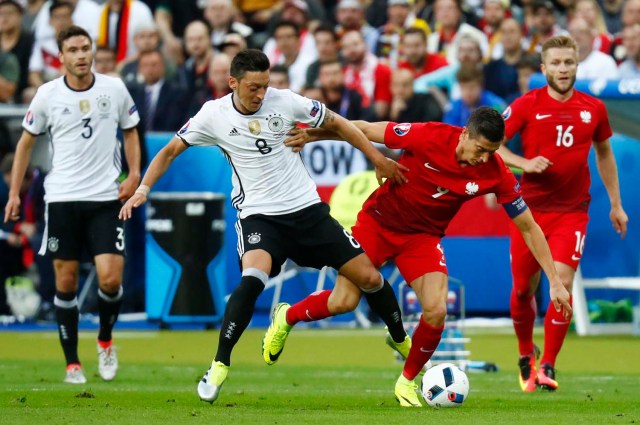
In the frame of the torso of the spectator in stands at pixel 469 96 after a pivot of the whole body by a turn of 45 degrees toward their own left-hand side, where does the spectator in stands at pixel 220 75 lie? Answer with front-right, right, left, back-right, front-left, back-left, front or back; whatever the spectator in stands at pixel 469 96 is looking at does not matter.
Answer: back-right

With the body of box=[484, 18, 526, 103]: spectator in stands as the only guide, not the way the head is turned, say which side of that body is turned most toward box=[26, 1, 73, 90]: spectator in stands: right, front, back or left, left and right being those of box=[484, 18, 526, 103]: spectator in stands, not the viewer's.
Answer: right

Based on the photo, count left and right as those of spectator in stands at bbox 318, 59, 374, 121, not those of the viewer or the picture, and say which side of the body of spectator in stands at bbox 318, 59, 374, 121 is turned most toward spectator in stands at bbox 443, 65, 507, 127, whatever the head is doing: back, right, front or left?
left

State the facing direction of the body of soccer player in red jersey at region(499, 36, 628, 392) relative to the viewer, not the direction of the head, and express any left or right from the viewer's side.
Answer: facing the viewer

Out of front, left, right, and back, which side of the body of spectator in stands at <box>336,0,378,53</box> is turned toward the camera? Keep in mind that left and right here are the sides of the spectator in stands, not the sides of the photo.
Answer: front

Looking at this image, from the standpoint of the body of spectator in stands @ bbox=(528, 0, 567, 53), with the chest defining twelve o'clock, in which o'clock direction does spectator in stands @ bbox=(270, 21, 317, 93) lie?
spectator in stands @ bbox=(270, 21, 317, 93) is roughly at 3 o'clock from spectator in stands @ bbox=(528, 0, 567, 53).

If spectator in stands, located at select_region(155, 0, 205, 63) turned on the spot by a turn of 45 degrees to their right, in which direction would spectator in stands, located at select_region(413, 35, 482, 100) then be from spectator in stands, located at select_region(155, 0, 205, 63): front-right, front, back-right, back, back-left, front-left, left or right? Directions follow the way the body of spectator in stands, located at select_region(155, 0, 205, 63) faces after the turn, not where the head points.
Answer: left

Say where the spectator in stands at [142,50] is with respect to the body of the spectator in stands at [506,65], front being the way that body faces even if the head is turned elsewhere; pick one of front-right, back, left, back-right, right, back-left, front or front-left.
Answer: right

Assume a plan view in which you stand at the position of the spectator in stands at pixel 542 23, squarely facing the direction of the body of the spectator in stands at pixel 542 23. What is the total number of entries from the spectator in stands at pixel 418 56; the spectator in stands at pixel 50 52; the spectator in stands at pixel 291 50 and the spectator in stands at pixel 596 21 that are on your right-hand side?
3
